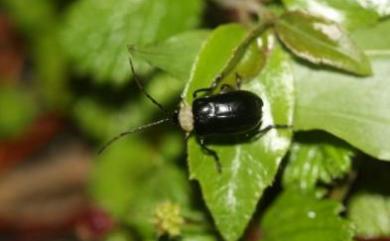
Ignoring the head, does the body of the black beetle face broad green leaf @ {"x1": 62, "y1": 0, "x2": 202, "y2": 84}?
no

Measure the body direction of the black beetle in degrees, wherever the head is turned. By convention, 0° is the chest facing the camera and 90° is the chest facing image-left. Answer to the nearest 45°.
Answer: approximately 90°

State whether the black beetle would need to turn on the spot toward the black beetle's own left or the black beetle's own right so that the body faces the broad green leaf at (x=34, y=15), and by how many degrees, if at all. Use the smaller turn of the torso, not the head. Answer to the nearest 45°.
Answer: approximately 45° to the black beetle's own right

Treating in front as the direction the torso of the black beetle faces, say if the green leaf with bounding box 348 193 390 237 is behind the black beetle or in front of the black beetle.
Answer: behind

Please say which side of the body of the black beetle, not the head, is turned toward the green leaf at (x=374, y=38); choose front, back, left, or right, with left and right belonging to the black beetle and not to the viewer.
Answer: back

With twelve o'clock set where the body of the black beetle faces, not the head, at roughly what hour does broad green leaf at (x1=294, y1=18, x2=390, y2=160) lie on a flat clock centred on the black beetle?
The broad green leaf is roughly at 6 o'clock from the black beetle.
